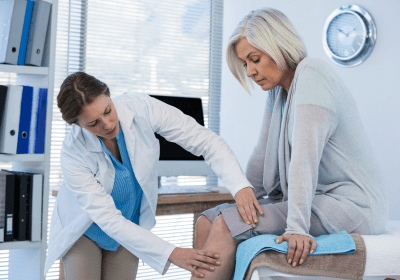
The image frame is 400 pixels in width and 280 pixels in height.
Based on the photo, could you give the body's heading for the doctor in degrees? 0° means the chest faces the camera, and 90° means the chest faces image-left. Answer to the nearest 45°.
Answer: approximately 315°

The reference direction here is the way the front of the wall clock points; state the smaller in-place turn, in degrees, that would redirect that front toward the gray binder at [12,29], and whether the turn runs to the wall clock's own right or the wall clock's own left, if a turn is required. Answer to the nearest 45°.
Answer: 0° — it already faces it

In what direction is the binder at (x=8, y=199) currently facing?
toward the camera

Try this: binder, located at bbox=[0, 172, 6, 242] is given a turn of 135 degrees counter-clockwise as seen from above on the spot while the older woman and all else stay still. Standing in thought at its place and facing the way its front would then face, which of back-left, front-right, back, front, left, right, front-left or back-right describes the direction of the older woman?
right

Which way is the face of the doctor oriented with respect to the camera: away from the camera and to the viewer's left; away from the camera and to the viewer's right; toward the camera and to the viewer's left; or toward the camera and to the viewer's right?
toward the camera and to the viewer's right

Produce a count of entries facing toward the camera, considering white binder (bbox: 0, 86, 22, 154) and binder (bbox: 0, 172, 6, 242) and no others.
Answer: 2

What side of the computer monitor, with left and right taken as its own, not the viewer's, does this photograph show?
front

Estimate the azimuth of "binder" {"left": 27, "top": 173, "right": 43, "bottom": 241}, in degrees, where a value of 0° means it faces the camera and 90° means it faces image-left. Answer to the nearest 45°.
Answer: approximately 0°

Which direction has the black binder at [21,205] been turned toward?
toward the camera

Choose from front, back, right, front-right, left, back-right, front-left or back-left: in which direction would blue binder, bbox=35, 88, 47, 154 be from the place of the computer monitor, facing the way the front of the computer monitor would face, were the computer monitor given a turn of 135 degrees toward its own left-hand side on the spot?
back

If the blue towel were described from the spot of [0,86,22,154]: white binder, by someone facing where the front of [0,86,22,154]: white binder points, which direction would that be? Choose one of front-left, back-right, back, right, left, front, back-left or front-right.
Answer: front-left

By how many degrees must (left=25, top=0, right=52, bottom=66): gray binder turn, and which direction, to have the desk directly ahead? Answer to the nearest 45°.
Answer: approximately 90° to its left
